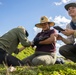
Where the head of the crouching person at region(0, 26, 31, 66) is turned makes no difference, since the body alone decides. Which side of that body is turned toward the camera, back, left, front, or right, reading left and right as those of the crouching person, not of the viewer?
right

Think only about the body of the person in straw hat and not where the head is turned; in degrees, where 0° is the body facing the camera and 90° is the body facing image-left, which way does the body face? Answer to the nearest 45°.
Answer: approximately 45°

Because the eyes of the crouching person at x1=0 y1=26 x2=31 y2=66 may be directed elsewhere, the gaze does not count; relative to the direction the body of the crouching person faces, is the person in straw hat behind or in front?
in front

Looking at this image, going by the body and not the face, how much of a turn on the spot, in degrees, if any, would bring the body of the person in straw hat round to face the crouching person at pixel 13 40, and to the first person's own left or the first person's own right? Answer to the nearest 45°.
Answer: approximately 45° to the first person's own right

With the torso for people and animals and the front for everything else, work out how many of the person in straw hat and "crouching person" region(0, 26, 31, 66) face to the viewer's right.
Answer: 1
